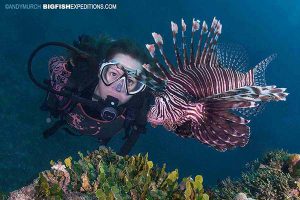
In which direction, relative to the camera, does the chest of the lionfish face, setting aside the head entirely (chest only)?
to the viewer's left

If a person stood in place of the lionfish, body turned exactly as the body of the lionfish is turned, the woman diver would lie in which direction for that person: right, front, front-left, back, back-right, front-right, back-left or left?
front-right
